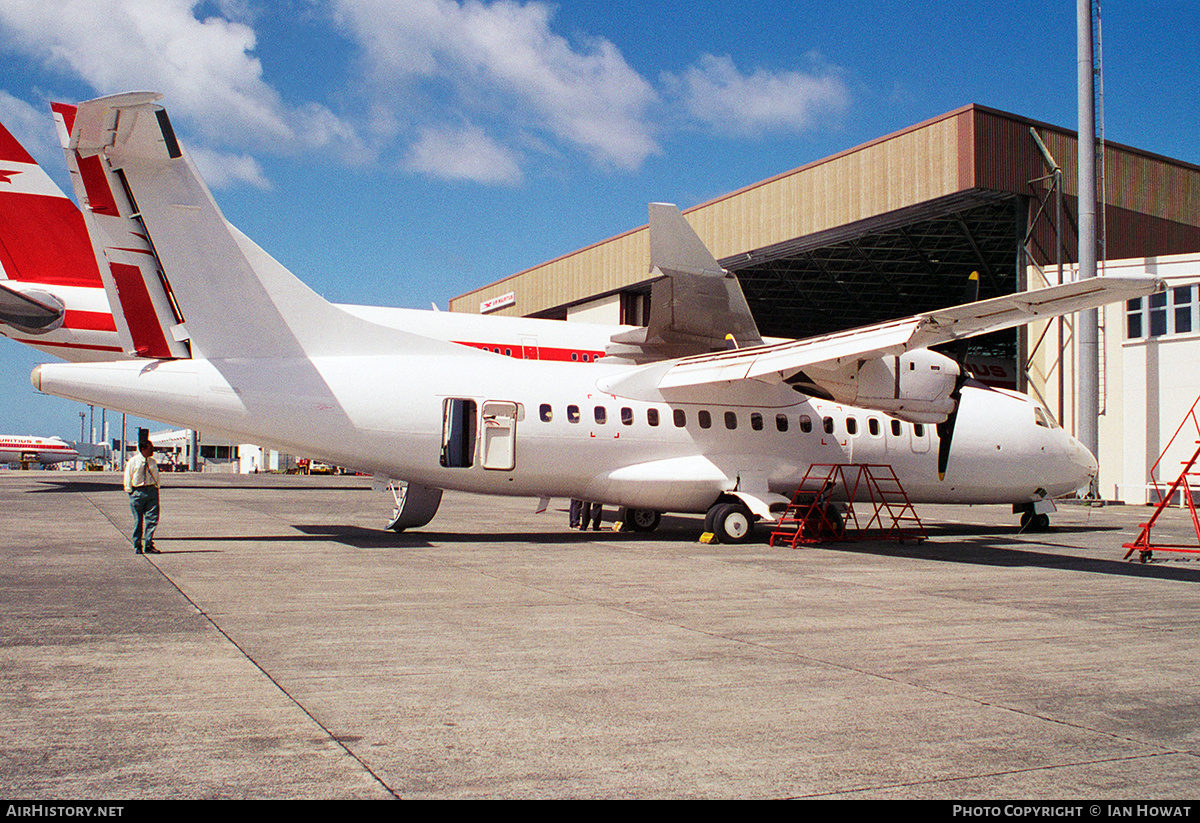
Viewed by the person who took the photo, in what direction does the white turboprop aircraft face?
facing away from the viewer and to the right of the viewer

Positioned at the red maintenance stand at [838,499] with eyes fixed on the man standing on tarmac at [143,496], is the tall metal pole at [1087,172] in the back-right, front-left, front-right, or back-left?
back-right

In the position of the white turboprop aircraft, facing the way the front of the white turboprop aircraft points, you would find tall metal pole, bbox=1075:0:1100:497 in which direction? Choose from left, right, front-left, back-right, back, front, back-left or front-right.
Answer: front
